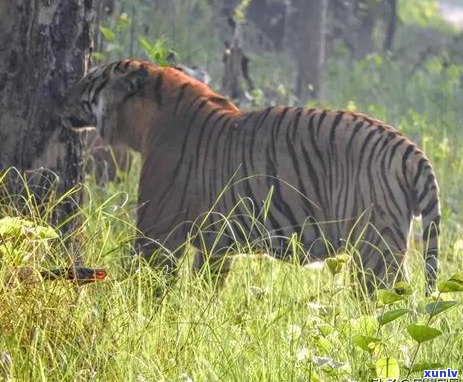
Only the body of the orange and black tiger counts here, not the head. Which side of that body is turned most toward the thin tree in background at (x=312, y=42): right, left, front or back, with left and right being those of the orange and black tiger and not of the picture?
right

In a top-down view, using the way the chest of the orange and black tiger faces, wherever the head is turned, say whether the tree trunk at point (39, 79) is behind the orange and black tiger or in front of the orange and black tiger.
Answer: in front

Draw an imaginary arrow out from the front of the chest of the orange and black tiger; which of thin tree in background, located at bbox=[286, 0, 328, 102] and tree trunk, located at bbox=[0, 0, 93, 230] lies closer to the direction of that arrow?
the tree trunk

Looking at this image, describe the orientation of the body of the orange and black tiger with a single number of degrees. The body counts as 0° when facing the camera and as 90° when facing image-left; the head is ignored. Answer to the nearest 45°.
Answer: approximately 90°
